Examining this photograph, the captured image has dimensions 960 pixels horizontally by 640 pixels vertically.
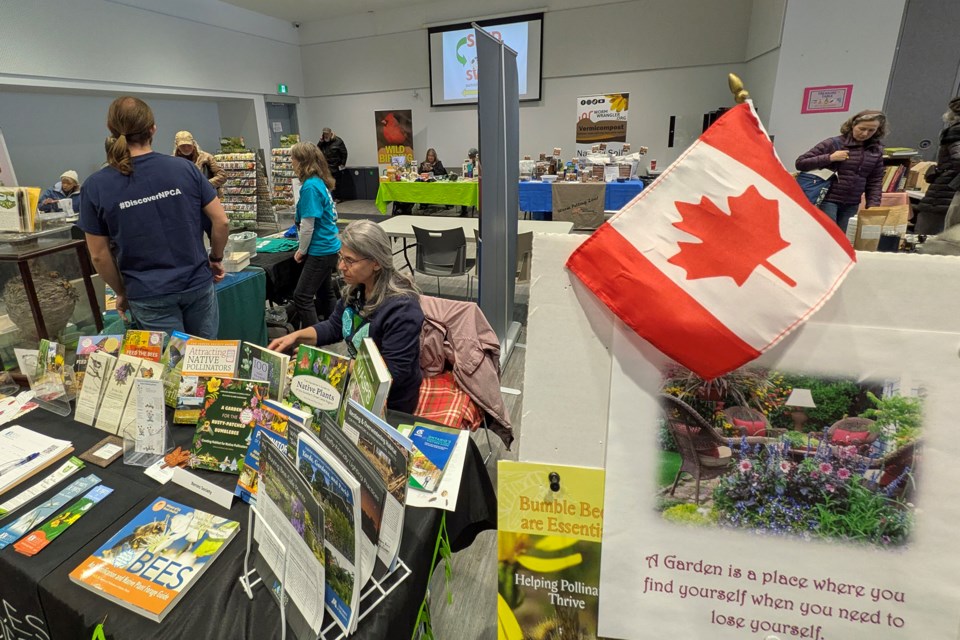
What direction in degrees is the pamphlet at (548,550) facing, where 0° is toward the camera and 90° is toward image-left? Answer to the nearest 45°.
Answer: approximately 0°

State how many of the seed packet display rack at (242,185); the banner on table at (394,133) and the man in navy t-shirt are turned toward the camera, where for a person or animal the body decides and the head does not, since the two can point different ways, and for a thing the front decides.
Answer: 2

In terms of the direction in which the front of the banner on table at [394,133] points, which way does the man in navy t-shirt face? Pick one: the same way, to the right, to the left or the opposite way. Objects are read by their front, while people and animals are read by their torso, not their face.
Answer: the opposite way

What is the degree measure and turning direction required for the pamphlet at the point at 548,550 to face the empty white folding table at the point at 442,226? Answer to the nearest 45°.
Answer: approximately 180°

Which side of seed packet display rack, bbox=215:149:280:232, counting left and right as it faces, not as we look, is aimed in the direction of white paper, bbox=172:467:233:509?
front

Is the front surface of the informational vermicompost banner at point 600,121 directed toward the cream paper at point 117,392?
yes

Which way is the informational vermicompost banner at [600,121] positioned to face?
toward the camera

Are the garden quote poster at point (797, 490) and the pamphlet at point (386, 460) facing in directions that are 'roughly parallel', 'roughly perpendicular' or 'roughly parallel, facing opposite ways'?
roughly parallel

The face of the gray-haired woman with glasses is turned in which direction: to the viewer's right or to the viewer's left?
to the viewer's left

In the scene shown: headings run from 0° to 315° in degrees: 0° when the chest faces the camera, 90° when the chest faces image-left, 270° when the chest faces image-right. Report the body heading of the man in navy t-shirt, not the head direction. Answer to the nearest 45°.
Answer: approximately 180°

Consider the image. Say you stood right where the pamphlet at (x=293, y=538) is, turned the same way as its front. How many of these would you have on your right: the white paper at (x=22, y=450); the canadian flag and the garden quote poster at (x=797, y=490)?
1

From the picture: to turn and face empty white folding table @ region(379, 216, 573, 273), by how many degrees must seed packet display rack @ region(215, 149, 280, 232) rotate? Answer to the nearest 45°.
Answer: approximately 45° to its left

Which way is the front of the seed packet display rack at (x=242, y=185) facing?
toward the camera

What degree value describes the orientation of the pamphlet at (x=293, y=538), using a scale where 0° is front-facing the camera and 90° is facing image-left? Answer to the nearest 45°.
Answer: approximately 45°

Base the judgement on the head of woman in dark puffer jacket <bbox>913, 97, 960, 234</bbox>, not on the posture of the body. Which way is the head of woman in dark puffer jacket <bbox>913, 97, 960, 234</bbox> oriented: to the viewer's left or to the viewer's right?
to the viewer's left

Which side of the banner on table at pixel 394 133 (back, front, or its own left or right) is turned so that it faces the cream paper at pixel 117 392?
front

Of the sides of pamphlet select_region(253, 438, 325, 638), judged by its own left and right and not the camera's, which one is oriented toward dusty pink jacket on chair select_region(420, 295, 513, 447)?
back
